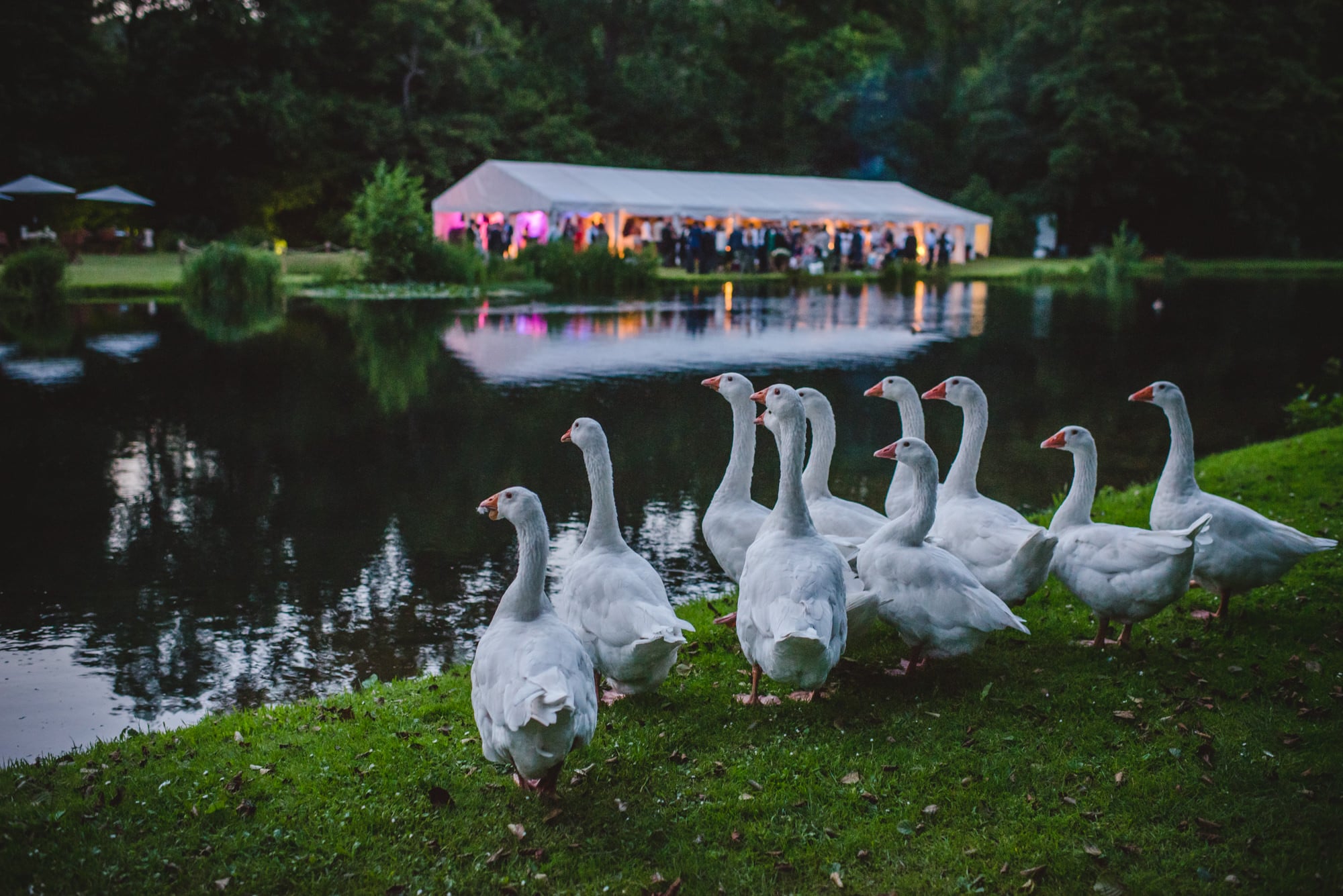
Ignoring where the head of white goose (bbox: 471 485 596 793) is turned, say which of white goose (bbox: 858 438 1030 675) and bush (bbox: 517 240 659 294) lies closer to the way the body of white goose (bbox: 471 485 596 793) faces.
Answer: the bush

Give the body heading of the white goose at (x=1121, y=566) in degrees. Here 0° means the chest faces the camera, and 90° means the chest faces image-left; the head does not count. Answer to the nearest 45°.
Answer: approximately 90°

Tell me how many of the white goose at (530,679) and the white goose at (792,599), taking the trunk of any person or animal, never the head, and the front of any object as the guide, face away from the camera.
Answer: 2

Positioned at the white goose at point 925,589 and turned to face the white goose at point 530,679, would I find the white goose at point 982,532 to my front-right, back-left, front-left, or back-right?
back-right

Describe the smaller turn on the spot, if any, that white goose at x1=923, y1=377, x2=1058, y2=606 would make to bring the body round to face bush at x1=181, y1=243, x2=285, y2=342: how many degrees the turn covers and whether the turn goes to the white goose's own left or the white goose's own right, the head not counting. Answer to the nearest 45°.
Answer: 0° — it already faces it

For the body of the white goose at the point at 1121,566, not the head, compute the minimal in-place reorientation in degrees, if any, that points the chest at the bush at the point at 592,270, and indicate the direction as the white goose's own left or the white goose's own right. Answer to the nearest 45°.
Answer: approximately 45° to the white goose's own right

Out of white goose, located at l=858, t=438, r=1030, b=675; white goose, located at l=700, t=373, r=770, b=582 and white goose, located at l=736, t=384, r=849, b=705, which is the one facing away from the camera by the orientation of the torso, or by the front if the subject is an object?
white goose, located at l=736, t=384, r=849, b=705

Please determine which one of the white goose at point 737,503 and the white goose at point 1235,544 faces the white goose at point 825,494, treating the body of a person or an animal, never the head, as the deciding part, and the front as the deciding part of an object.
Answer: the white goose at point 1235,544

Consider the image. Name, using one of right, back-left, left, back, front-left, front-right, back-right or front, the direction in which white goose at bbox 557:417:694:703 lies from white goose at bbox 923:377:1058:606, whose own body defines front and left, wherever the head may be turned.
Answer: left

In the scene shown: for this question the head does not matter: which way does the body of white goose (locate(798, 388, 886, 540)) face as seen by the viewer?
to the viewer's left

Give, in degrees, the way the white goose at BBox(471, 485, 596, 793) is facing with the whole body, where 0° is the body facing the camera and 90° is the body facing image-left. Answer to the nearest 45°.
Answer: approximately 180°

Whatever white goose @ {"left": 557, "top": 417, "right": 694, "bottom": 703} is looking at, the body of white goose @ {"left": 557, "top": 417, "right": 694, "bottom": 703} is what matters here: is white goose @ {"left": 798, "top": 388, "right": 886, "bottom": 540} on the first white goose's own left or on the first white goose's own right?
on the first white goose's own right

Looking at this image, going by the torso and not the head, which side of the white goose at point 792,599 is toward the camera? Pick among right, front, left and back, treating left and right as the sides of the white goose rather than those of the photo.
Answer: back
